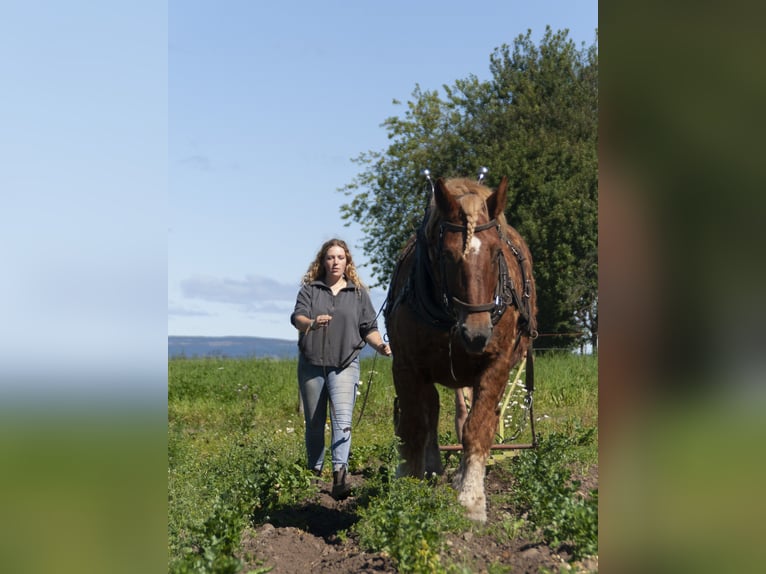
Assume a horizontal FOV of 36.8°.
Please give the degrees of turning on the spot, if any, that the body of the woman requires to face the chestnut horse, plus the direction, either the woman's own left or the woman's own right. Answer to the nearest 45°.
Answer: approximately 45° to the woman's own left

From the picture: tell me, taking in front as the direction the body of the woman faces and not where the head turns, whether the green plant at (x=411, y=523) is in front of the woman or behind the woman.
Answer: in front

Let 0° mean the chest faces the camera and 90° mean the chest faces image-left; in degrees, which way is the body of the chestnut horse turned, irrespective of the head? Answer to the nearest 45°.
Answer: approximately 0°

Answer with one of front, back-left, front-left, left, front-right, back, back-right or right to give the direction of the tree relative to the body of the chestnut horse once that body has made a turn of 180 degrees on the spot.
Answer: front

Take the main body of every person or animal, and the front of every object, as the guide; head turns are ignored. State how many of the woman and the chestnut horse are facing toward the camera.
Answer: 2
